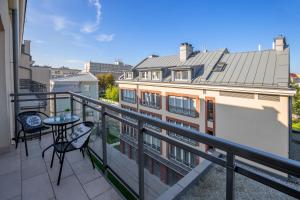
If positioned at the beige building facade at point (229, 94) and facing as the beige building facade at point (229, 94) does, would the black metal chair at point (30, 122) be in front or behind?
in front

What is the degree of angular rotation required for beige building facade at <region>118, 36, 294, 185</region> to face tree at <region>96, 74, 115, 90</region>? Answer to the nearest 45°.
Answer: approximately 90° to its right

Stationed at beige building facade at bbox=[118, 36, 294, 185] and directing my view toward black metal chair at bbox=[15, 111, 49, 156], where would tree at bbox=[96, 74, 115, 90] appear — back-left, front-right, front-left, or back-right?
back-right

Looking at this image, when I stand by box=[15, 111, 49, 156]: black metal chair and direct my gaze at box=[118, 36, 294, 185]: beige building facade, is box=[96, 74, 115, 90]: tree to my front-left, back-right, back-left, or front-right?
front-left

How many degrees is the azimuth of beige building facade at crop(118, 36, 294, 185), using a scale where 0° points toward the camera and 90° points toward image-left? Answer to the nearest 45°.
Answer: approximately 45°

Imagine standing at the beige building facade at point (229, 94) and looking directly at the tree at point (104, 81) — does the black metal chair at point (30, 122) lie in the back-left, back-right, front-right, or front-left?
back-left

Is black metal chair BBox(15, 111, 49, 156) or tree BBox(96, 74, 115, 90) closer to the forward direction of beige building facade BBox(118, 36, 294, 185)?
the black metal chair
